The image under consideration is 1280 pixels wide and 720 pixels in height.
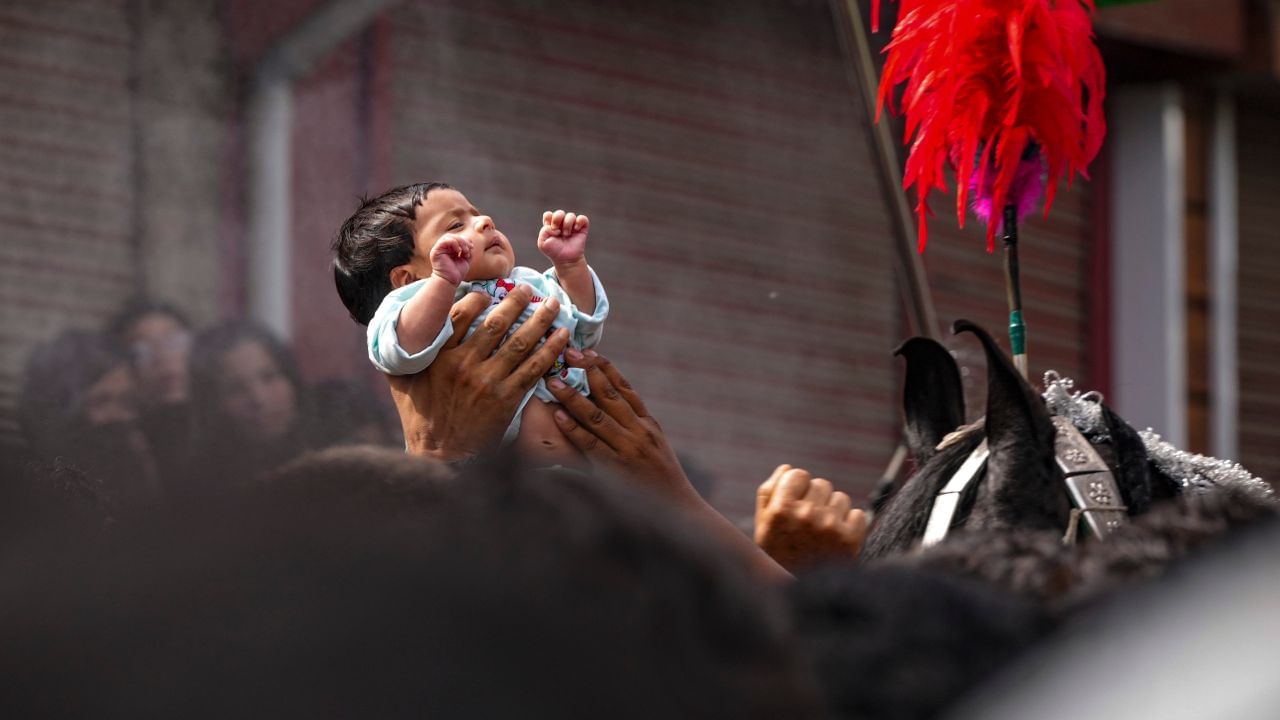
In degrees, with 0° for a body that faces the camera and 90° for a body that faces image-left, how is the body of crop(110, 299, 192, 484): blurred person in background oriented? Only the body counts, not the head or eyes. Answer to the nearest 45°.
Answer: approximately 315°
